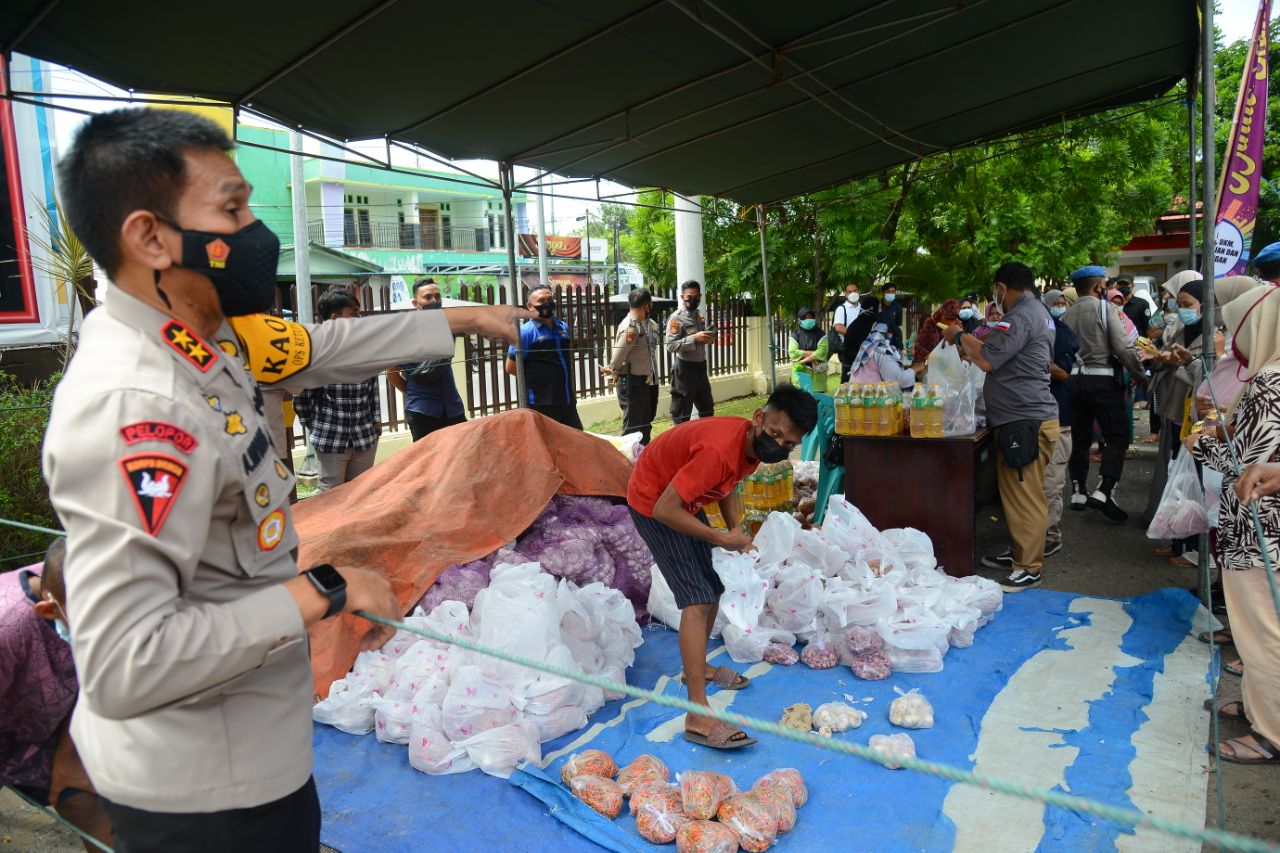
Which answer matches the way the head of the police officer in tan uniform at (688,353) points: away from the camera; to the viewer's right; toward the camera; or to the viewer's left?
toward the camera

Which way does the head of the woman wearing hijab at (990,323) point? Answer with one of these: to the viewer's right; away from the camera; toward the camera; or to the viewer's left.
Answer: toward the camera

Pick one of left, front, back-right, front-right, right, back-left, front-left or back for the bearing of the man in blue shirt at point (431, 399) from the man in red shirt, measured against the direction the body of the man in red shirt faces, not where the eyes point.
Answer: back-left

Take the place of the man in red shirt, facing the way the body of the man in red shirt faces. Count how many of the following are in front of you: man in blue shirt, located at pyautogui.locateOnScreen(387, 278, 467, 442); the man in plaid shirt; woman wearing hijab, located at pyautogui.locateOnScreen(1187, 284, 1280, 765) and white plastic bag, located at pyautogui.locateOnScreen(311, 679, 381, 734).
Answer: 1

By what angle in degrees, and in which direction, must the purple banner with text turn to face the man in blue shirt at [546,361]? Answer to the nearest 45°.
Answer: approximately 90° to its right

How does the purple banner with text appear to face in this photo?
toward the camera

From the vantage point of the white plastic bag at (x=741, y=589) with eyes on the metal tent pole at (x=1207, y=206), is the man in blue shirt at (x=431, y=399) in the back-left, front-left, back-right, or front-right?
back-left

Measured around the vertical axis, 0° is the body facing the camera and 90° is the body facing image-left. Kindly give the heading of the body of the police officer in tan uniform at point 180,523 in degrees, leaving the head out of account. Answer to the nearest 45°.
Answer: approximately 270°

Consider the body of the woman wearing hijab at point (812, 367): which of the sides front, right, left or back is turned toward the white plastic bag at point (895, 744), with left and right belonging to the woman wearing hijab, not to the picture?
front

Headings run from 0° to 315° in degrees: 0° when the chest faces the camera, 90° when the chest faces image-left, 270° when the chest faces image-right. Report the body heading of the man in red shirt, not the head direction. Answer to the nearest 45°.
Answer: approximately 270°

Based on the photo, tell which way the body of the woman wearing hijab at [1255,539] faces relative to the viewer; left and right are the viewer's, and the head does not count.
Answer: facing to the left of the viewer

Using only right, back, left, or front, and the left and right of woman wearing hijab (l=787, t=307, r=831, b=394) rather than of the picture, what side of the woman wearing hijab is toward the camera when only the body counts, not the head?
front

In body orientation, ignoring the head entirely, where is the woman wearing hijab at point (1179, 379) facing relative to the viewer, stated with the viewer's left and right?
facing the viewer and to the left of the viewer

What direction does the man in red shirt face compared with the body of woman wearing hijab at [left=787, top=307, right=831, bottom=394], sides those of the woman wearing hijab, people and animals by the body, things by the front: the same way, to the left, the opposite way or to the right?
to the left

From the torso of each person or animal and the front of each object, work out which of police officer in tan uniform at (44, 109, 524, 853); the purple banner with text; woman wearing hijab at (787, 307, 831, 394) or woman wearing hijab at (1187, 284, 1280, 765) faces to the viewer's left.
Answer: woman wearing hijab at (1187, 284, 1280, 765)
